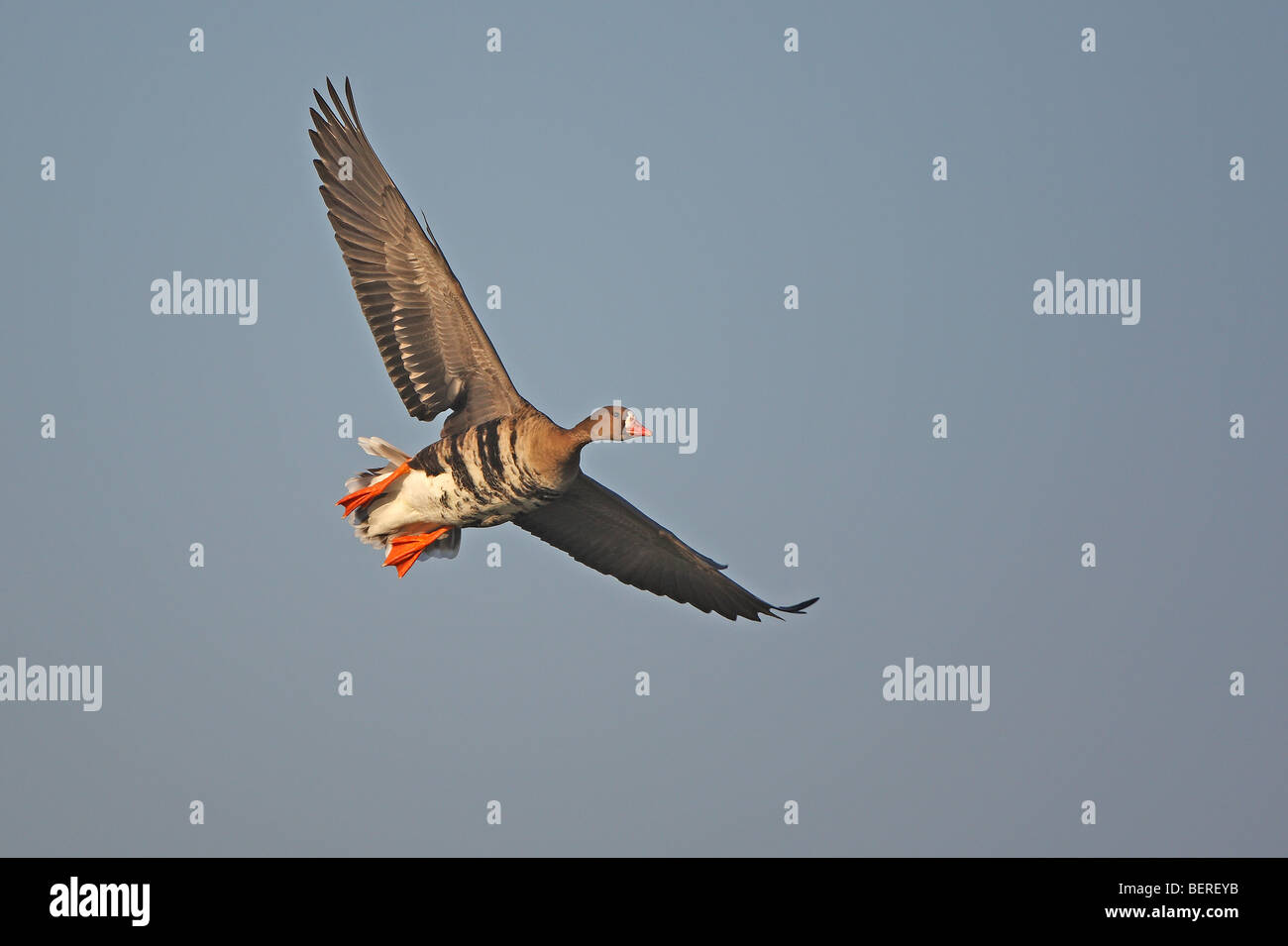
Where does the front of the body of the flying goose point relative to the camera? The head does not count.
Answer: to the viewer's right
